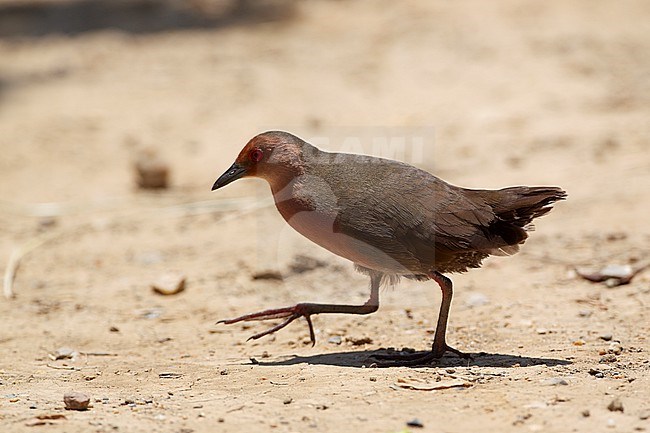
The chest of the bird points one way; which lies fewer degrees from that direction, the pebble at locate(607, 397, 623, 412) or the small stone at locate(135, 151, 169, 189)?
the small stone

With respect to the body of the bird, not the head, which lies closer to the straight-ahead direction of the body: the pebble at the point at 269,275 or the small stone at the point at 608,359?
the pebble

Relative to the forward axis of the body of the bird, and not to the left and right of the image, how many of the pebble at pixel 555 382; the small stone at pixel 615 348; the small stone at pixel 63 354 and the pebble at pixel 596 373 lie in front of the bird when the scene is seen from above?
1

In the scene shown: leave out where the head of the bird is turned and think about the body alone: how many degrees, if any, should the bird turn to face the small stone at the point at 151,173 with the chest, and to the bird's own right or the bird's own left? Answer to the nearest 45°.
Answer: approximately 45° to the bird's own right

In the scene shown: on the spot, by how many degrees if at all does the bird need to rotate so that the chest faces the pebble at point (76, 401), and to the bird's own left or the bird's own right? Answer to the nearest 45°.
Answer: approximately 45° to the bird's own left

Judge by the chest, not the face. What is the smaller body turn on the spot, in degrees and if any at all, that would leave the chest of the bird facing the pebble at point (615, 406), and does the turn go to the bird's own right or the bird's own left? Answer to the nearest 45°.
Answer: approximately 135° to the bird's own left

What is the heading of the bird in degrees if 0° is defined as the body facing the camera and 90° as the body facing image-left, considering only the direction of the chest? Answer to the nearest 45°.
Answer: approximately 90°

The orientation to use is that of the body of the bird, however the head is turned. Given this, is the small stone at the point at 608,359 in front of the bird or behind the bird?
behind

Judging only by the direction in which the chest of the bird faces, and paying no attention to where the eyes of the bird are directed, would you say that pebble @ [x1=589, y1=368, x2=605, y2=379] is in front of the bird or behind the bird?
behind

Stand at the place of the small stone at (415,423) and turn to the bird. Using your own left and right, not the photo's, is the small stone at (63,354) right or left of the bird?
left

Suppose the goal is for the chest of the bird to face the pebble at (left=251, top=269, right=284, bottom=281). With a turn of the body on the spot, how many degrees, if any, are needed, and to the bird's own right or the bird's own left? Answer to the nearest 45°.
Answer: approximately 45° to the bird's own right

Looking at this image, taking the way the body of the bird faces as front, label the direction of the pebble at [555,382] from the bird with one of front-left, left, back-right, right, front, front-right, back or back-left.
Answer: back-left

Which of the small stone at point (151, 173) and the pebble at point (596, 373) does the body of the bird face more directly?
the small stone

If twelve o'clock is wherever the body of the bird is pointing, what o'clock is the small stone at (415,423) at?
The small stone is roughly at 9 o'clock from the bird.
